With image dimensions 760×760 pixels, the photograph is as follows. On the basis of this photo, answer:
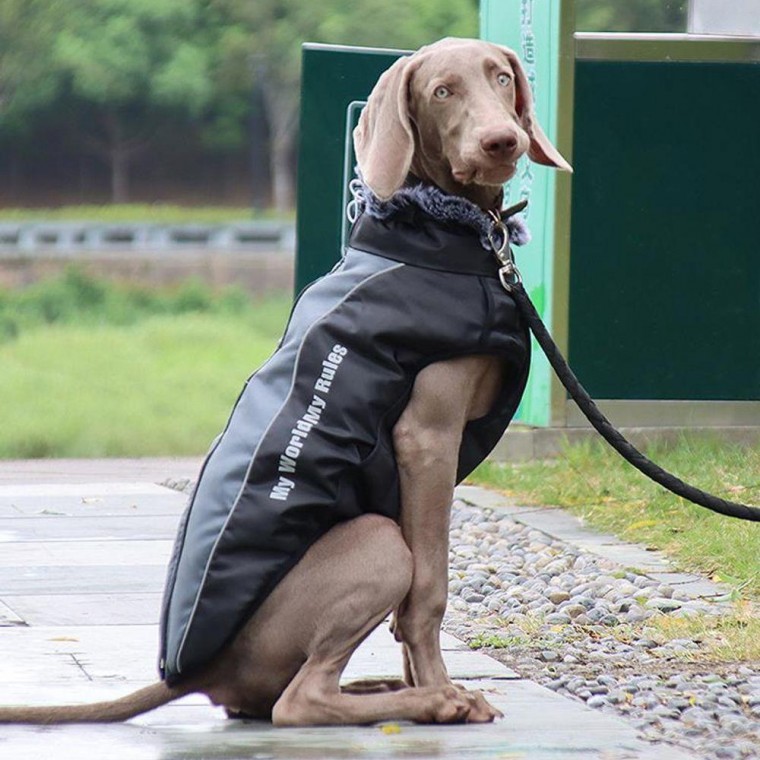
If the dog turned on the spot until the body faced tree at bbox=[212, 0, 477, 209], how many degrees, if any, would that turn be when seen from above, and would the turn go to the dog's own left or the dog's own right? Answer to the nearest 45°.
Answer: approximately 90° to the dog's own left

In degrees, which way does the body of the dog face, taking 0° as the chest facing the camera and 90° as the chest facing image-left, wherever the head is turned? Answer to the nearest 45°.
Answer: approximately 270°

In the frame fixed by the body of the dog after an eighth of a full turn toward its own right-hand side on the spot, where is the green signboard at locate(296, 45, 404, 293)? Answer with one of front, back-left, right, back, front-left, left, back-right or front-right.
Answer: back-left

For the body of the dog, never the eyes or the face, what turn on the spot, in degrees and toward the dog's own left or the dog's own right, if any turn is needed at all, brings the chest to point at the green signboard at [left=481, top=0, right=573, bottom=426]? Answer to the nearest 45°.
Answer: approximately 90° to the dog's own left

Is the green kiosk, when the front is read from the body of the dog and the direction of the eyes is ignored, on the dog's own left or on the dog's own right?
on the dog's own left

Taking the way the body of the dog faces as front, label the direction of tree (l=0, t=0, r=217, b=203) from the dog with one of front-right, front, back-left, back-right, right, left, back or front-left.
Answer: left

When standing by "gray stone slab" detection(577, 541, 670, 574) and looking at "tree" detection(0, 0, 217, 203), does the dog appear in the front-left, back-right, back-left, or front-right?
back-left

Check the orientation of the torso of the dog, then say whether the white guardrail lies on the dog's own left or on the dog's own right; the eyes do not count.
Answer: on the dog's own left

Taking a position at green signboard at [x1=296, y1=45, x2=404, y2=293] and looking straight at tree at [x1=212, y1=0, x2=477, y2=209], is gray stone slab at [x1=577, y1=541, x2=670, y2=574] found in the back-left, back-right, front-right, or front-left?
back-right
